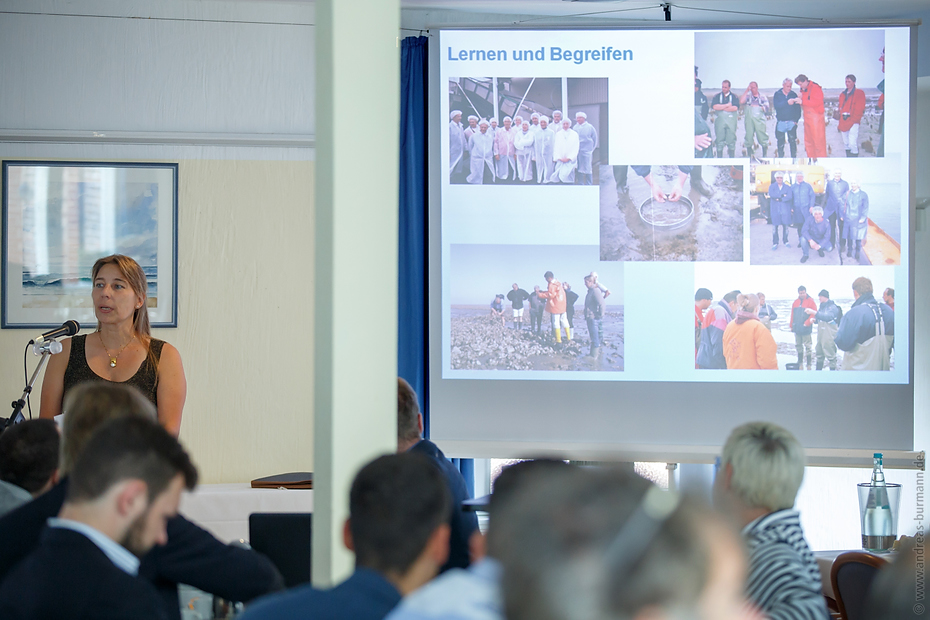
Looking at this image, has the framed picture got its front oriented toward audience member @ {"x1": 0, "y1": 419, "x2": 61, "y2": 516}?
yes

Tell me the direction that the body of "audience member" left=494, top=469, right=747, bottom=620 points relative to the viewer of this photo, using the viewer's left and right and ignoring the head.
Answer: facing away from the viewer and to the right of the viewer

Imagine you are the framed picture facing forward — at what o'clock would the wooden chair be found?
The wooden chair is roughly at 11 o'clock from the framed picture.

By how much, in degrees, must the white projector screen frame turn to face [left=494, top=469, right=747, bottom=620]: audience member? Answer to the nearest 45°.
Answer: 0° — it already faces them

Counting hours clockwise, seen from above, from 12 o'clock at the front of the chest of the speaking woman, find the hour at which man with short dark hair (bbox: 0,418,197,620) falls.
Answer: The man with short dark hair is roughly at 12 o'clock from the speaking woman.

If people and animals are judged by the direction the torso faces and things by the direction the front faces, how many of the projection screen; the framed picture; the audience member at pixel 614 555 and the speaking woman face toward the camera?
3

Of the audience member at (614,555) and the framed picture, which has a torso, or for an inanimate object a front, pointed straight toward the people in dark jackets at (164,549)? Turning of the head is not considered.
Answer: the framed picture

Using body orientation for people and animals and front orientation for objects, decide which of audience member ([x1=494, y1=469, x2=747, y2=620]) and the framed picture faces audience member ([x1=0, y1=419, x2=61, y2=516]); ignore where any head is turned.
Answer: the framed picture

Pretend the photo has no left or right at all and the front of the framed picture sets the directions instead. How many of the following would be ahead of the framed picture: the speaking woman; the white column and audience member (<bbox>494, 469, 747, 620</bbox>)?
3

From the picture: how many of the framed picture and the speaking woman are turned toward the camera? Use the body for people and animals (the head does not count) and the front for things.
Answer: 2

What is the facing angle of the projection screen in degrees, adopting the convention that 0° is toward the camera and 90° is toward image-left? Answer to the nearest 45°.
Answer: approximately 0°

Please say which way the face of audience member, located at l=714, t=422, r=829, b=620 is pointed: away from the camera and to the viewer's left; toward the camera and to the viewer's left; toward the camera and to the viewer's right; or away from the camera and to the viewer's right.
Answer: away from the camera and to the viewer's left
